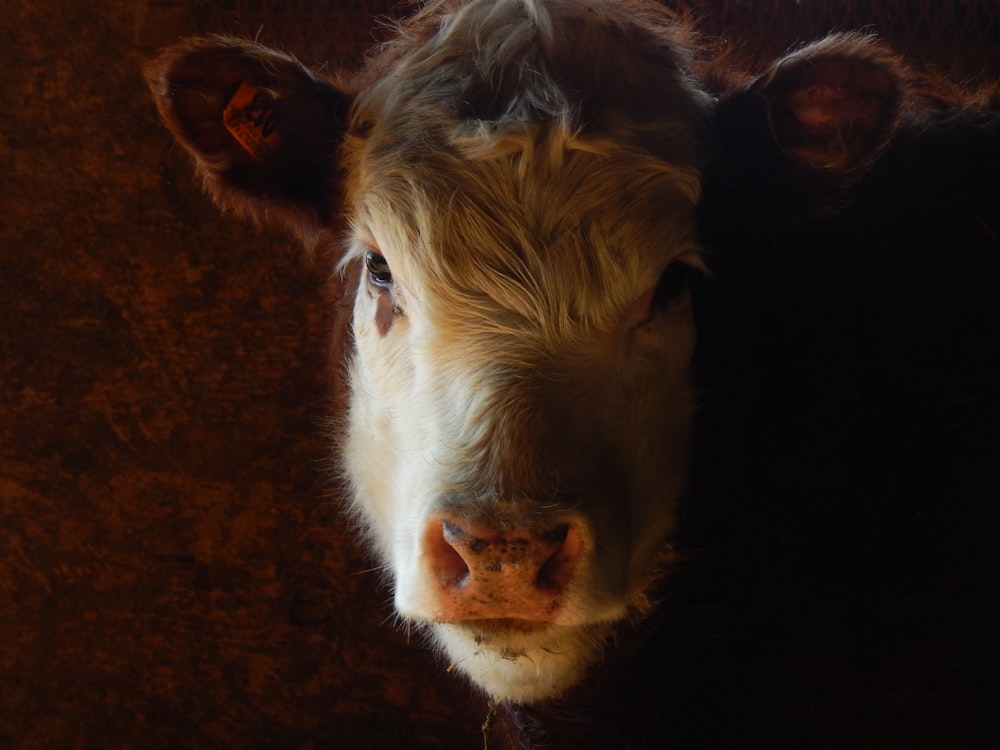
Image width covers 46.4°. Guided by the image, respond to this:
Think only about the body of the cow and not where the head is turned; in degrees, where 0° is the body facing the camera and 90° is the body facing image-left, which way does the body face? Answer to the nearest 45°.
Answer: approximately 45°
